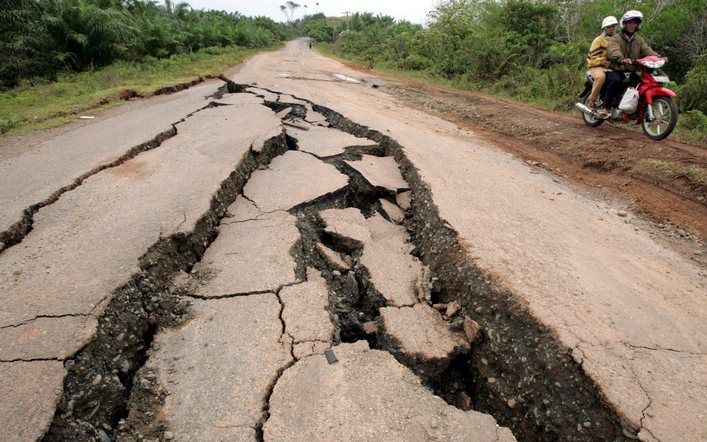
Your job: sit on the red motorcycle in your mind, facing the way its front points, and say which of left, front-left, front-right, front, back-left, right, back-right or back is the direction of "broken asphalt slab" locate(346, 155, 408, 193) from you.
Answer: right

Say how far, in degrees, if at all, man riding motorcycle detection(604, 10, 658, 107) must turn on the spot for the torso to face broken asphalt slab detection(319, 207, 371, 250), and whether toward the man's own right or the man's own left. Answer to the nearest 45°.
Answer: approximately 45° to the man's own right

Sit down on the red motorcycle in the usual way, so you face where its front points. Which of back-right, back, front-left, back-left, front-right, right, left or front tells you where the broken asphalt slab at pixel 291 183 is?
right

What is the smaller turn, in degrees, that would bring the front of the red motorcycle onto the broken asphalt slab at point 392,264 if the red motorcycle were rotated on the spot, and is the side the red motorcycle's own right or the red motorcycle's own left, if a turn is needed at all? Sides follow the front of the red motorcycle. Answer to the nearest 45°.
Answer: approximately 45° to the red motorcycle's own right

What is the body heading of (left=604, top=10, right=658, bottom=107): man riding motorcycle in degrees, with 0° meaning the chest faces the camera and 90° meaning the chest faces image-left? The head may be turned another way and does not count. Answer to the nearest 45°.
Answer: approximately 315°

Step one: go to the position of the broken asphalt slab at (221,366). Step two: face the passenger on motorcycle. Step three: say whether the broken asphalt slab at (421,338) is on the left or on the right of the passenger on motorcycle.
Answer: right

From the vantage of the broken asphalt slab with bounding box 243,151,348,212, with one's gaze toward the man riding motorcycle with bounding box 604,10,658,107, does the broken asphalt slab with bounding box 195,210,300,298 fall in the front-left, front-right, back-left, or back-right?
back-right

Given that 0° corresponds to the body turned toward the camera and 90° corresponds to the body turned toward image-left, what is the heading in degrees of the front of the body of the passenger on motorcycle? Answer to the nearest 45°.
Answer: approximately 315°

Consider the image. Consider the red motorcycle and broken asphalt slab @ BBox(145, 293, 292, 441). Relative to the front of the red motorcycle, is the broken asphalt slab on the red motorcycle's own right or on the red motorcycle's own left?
on the red motorcycle's own right

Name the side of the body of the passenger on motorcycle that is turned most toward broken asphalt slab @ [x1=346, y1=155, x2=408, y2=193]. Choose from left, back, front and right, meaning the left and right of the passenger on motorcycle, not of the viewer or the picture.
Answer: right

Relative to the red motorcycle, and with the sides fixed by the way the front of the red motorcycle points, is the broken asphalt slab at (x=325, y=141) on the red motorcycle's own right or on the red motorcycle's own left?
on the red motorcycle's own right
